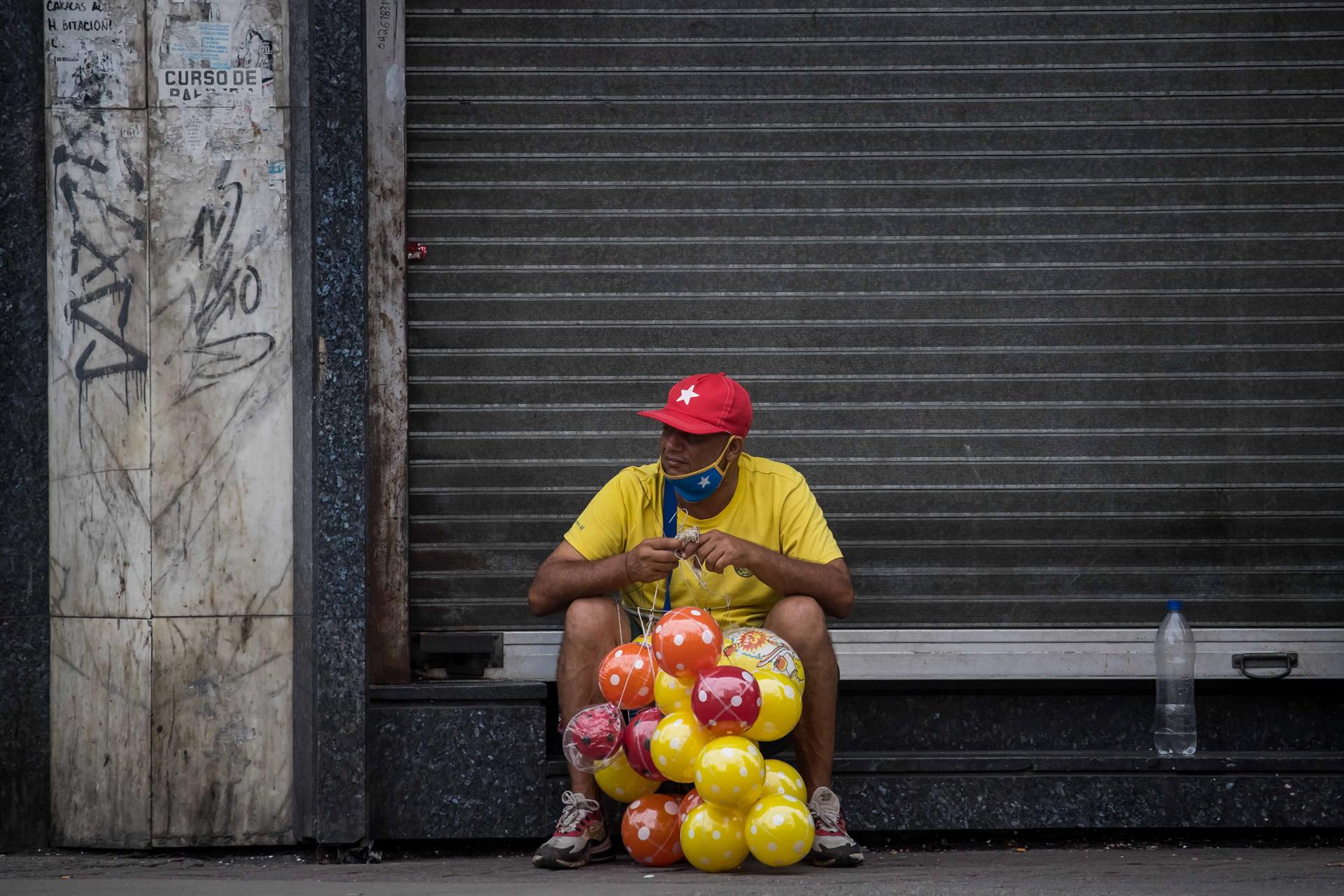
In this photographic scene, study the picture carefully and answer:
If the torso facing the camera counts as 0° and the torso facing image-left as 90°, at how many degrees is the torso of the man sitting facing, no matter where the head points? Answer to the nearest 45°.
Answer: approximately 0°

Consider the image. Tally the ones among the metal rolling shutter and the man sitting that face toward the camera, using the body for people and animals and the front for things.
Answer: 2

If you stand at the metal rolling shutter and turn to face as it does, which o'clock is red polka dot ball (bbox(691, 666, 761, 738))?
The red polka dot ball is roughly at 1 o'clock from the metal rolling shutter.

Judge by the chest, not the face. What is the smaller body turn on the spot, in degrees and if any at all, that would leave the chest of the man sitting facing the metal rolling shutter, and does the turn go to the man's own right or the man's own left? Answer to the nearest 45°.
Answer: approximately 135° to the man's own left

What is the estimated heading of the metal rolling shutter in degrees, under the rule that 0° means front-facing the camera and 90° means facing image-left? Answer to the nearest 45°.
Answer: approximately 0°
